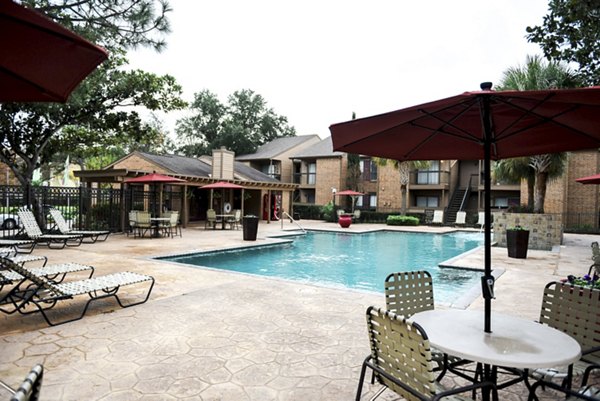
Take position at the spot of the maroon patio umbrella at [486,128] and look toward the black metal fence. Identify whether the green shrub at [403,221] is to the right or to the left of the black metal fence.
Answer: right

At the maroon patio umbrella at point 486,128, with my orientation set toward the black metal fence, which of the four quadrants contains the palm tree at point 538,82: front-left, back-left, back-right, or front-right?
front-right

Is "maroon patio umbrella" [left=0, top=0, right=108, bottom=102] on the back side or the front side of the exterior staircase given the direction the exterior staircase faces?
on the front side

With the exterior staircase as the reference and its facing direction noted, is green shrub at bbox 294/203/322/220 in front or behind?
in front

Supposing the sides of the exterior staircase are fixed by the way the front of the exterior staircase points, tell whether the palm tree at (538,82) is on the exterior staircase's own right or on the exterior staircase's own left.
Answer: on the exterior staircase's own left

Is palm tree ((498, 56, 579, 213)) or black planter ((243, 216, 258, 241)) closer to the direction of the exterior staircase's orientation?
the black planter

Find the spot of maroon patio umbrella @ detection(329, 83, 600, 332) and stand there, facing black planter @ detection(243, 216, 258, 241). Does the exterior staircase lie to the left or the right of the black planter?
right

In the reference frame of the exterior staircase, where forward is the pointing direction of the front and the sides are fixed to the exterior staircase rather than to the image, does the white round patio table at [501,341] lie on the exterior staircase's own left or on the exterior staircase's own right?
on the exterior staircase's own left

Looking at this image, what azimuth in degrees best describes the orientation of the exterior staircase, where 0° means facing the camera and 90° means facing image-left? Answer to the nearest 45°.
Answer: approximately 45°

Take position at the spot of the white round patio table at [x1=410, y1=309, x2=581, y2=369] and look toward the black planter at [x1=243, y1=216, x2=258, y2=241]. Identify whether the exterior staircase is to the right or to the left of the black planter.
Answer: right

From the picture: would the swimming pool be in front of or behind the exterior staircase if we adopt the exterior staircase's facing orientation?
in front

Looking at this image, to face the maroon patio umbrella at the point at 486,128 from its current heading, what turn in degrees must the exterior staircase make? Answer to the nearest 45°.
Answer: approximately 45° to its left

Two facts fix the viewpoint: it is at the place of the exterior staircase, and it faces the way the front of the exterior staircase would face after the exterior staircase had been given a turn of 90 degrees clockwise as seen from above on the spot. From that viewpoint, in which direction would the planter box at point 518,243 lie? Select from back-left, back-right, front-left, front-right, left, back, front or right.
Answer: back-left
